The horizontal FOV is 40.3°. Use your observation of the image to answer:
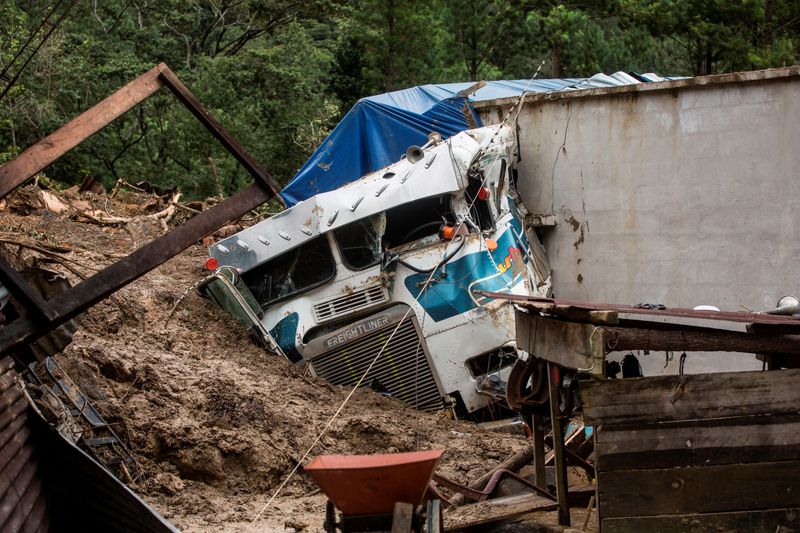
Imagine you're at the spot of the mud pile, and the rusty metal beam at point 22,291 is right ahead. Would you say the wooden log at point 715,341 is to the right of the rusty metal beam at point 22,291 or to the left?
left

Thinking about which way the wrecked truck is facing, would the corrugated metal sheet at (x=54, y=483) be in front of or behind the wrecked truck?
in front

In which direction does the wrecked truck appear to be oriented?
toward the camera
